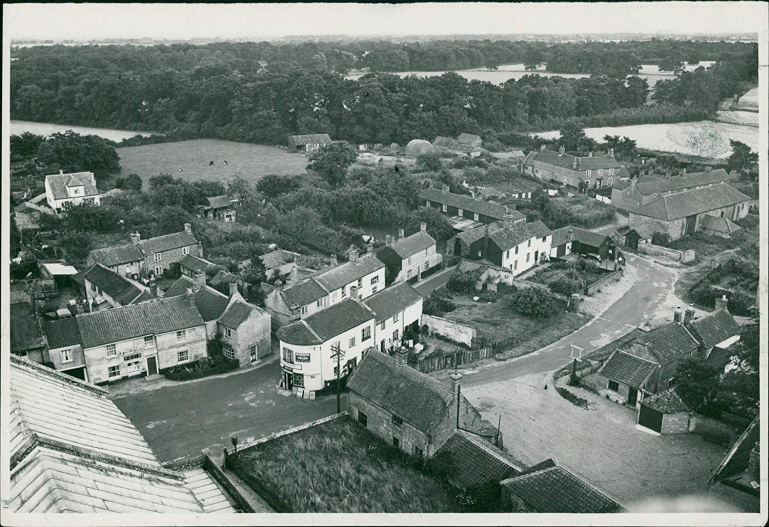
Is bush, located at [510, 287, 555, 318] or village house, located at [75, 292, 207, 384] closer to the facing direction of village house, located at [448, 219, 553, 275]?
the bush

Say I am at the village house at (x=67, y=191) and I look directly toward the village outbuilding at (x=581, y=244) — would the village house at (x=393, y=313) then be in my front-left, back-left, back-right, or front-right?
front-right

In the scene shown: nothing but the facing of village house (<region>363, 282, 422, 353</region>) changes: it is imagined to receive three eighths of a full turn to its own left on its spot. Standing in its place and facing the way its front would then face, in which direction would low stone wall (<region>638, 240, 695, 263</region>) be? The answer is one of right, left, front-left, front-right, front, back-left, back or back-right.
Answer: front-right

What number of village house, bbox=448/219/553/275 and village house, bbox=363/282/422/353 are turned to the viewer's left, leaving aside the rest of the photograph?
0

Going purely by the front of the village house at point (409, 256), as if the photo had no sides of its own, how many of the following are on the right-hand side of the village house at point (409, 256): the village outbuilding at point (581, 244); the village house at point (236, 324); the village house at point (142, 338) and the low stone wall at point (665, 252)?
2

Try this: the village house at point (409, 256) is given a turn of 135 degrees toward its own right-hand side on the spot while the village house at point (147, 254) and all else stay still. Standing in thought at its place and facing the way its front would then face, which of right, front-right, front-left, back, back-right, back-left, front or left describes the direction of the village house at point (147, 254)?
front

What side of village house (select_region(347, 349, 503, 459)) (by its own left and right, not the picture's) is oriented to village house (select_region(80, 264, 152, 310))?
right

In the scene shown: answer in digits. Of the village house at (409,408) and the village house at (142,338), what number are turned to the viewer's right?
0

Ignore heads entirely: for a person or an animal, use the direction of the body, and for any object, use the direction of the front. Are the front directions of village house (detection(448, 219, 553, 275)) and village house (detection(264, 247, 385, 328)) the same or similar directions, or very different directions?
same or similar directions

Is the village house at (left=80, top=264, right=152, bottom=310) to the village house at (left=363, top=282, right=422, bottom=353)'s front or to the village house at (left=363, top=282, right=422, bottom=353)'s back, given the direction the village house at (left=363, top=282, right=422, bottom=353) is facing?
to the back

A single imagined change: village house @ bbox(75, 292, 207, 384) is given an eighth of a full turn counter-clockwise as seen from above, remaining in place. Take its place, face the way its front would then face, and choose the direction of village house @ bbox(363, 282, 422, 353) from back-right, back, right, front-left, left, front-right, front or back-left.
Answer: front-left

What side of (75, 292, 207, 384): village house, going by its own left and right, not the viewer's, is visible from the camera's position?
front

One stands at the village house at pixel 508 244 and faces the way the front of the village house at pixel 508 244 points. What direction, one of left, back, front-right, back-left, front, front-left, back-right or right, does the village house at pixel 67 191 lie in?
back-right

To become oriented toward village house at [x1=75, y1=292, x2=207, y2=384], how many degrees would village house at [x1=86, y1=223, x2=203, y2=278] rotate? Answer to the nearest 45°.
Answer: approximately 45° to its right

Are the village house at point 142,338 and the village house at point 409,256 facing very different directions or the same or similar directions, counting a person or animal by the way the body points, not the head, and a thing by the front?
same or similar directions

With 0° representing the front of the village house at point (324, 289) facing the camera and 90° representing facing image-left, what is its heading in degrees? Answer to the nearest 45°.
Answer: approximately 315°
